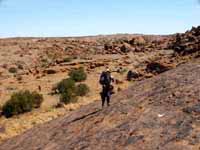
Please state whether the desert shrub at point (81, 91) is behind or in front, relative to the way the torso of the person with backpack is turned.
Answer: in front

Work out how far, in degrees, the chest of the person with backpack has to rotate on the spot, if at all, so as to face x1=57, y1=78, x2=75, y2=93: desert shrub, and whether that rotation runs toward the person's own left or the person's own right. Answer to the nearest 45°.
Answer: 0° — they already face it

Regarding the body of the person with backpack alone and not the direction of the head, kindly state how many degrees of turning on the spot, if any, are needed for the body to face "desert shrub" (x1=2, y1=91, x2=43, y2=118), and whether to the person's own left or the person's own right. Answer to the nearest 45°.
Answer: approximately 45° to the person's own left

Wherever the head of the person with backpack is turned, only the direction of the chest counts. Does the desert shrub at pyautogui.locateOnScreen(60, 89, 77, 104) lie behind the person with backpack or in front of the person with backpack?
in front

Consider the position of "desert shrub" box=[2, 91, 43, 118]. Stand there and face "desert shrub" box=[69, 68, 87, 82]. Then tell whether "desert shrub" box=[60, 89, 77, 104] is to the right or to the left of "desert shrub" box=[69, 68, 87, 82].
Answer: right

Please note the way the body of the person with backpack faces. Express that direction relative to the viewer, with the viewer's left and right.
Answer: facing away from the viewer
